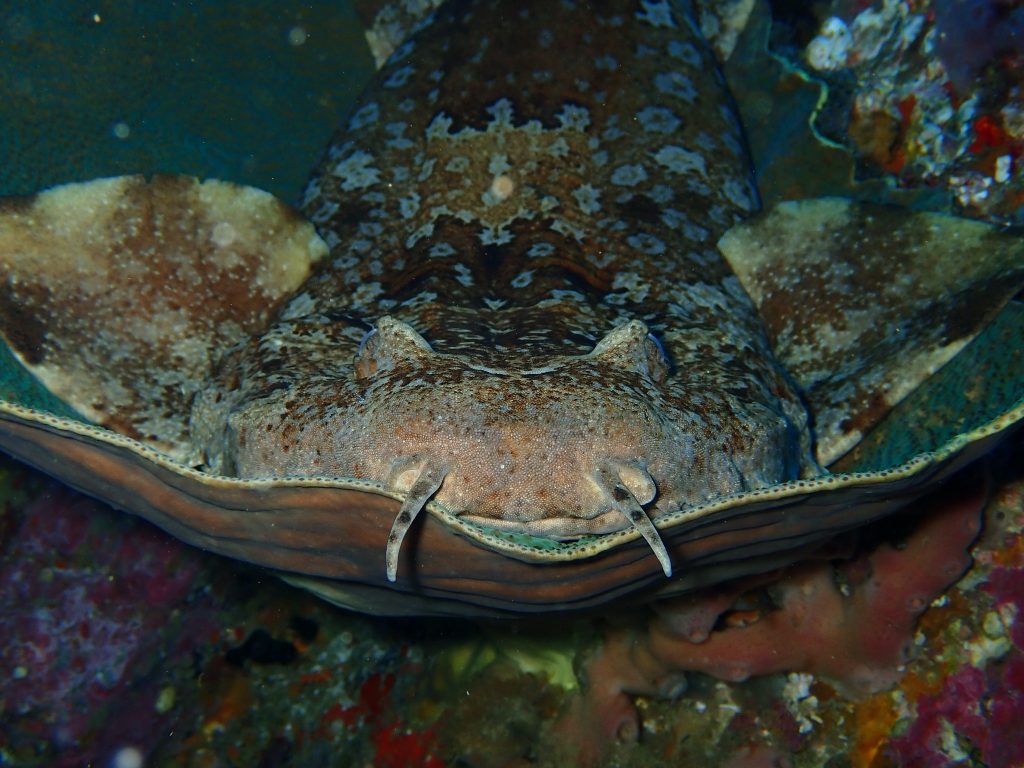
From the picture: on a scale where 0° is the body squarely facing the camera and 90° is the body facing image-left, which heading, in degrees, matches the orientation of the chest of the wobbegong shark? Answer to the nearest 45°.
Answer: approximately 0°
